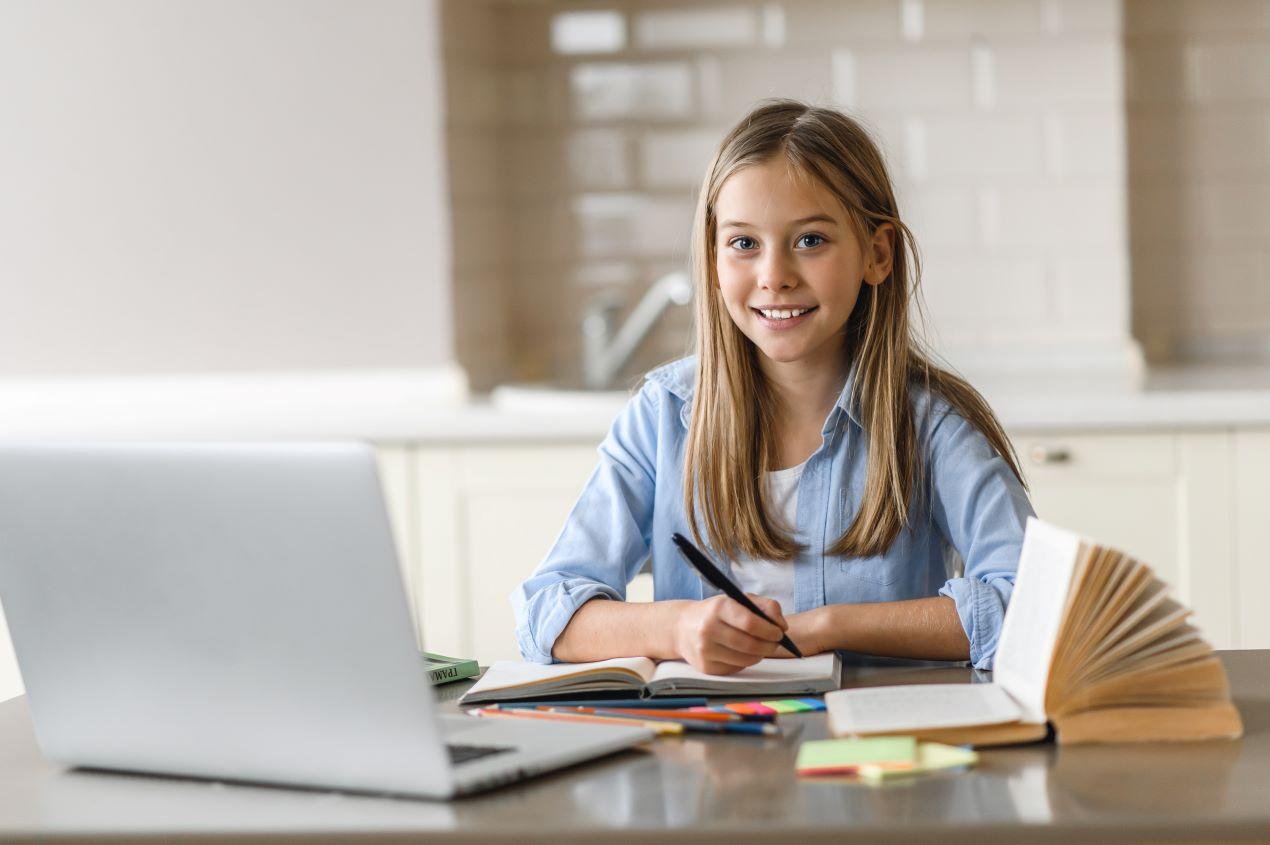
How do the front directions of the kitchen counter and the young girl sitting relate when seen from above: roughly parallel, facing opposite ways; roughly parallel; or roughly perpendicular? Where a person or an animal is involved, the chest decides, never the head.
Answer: roughly parallel

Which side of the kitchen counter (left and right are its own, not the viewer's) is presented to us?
front

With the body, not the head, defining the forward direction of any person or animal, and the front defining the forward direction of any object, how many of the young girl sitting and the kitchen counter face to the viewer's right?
0

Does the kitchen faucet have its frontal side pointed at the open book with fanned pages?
no

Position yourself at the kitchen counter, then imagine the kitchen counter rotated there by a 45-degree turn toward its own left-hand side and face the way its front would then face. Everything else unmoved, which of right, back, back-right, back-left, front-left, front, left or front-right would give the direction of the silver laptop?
front-right

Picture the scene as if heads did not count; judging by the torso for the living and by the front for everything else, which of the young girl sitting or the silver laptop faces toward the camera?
the young girl sitting

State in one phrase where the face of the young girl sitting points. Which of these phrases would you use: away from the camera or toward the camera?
toward the camera

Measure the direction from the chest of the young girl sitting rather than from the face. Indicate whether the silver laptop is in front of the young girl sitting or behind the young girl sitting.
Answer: in front

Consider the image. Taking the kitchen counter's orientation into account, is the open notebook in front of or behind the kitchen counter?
in front

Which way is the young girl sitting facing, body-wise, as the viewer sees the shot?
toward the camera

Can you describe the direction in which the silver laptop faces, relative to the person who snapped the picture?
facing away from the viewer and to the right of the viewer
